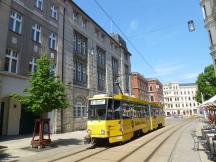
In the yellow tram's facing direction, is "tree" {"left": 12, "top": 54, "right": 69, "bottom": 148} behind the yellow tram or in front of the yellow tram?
in front

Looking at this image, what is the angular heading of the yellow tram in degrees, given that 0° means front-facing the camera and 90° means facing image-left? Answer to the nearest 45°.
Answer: approximately 45°
